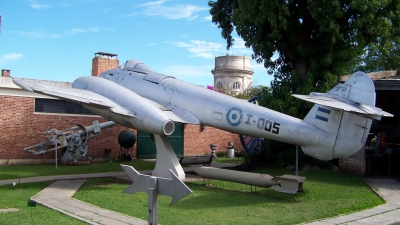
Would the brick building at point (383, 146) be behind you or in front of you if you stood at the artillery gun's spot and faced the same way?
in front

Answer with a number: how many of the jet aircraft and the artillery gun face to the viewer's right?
1

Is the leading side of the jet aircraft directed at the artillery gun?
yes

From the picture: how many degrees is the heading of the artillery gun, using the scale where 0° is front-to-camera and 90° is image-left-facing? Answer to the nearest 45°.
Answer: approximately 270°

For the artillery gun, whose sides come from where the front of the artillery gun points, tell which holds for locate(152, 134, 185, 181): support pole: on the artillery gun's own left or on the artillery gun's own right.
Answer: on the artillery gun's own right

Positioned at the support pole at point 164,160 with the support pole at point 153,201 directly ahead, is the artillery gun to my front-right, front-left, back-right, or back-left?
back-right
